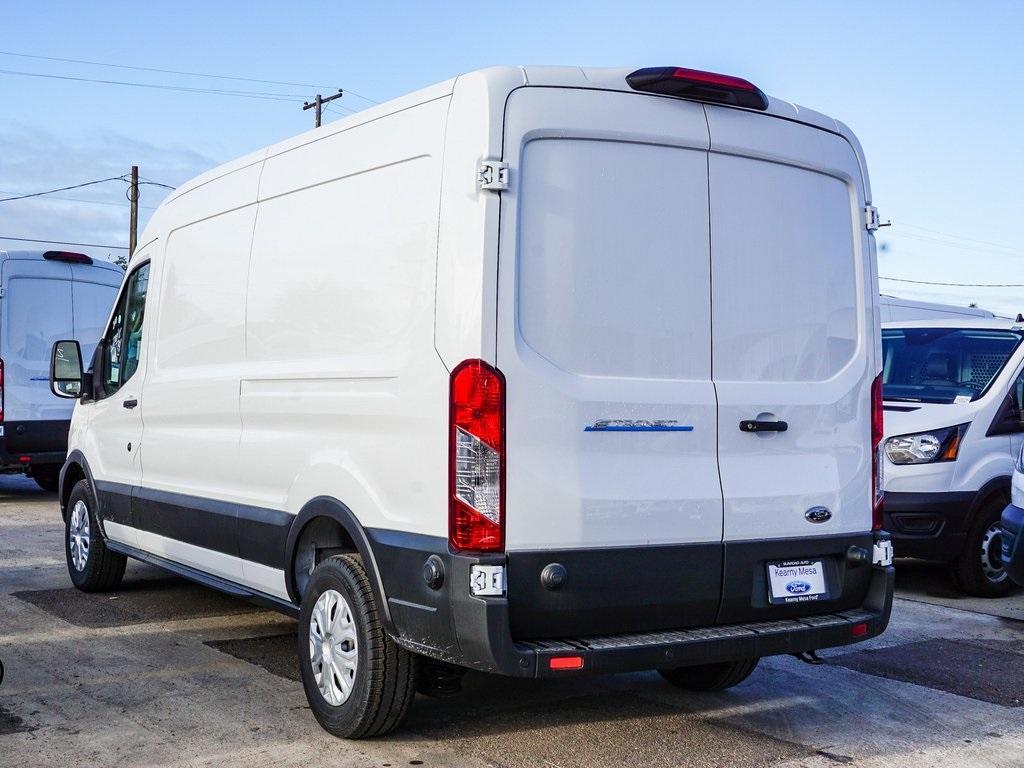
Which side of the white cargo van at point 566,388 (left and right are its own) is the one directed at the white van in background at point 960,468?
right

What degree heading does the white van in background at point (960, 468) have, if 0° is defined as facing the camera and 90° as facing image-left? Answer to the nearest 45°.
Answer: approximately 45°

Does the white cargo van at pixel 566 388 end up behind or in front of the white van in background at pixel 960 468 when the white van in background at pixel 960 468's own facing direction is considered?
in front

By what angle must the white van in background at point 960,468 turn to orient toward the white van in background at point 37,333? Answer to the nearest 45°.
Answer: approximately 45° to its right

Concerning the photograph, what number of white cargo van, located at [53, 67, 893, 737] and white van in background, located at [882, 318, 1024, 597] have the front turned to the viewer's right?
0

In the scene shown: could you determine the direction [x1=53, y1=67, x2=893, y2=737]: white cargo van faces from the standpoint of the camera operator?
facing away from the viewer and to the left of the viewer
